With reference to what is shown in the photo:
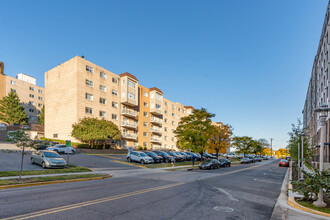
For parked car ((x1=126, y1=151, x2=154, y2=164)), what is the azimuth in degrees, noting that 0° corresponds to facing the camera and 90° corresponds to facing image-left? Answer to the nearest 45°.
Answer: approximately 315°

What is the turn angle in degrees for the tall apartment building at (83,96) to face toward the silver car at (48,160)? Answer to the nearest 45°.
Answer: approximately 45° to its right

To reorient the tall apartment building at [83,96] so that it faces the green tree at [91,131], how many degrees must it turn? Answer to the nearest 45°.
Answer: approximately 45° to its right

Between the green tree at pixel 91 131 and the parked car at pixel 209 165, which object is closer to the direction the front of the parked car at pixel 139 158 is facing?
the parked car

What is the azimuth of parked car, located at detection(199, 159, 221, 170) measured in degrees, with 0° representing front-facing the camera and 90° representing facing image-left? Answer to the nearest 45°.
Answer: approximately 45°

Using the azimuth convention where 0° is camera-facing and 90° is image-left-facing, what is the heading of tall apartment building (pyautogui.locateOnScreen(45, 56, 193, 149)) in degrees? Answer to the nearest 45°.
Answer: approximately 315°

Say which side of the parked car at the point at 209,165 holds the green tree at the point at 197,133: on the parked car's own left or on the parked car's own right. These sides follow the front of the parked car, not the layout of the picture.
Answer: on the parked car's own right
